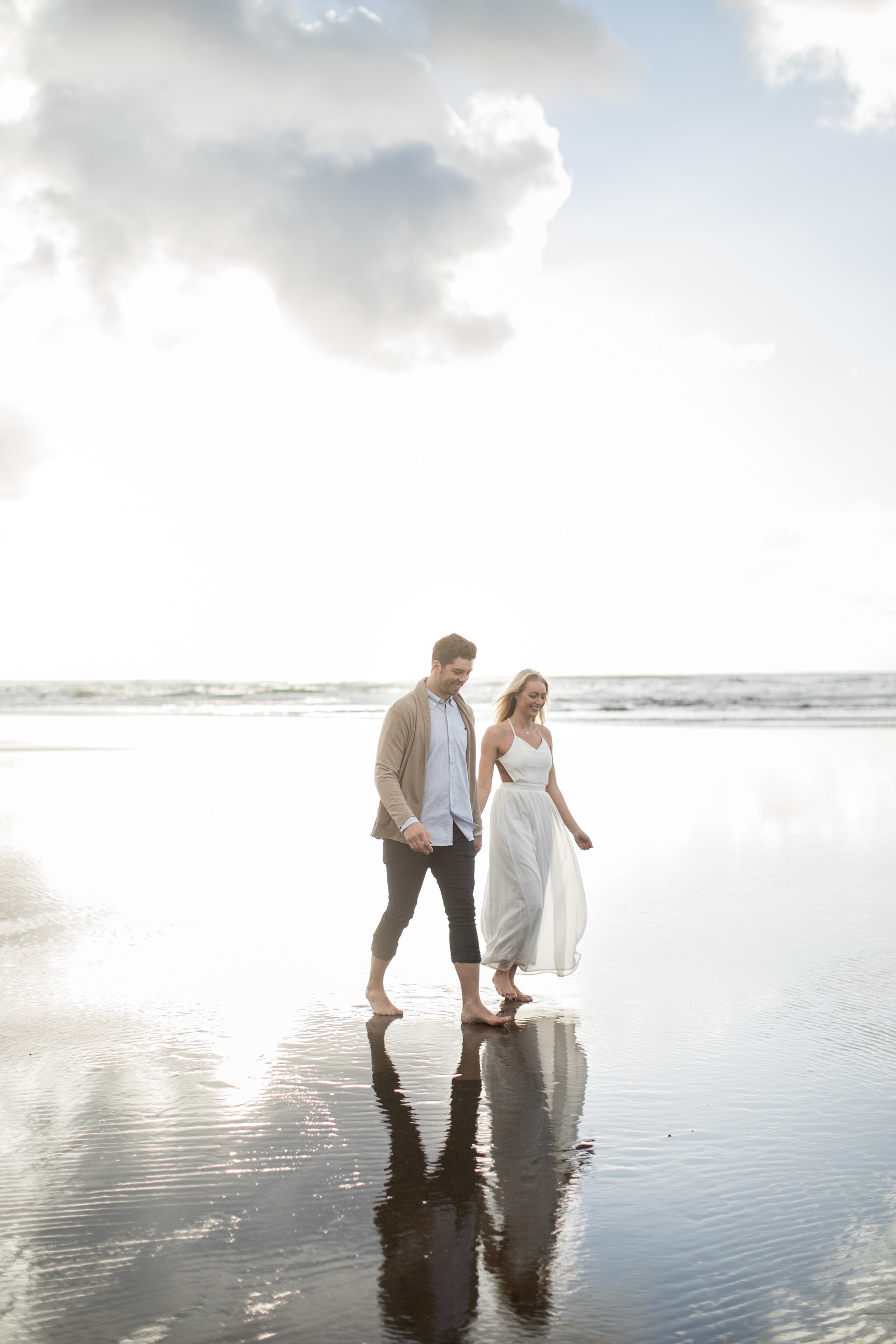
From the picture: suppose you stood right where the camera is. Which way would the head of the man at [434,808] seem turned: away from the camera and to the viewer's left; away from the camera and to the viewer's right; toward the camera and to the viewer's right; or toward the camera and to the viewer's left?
toward the camera and to the viewer's right

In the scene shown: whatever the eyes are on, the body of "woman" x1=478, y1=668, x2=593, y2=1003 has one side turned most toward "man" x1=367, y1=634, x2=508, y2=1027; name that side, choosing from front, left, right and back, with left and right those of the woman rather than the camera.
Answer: right

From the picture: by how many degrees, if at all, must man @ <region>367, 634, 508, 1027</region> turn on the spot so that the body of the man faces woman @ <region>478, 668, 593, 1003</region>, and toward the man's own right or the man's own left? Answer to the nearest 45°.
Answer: approximately 90° to the man's own left

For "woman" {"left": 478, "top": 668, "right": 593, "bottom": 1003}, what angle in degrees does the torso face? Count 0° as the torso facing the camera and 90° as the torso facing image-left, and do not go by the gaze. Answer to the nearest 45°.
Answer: approximately 315°

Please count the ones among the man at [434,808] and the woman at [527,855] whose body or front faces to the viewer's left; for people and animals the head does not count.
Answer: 0
